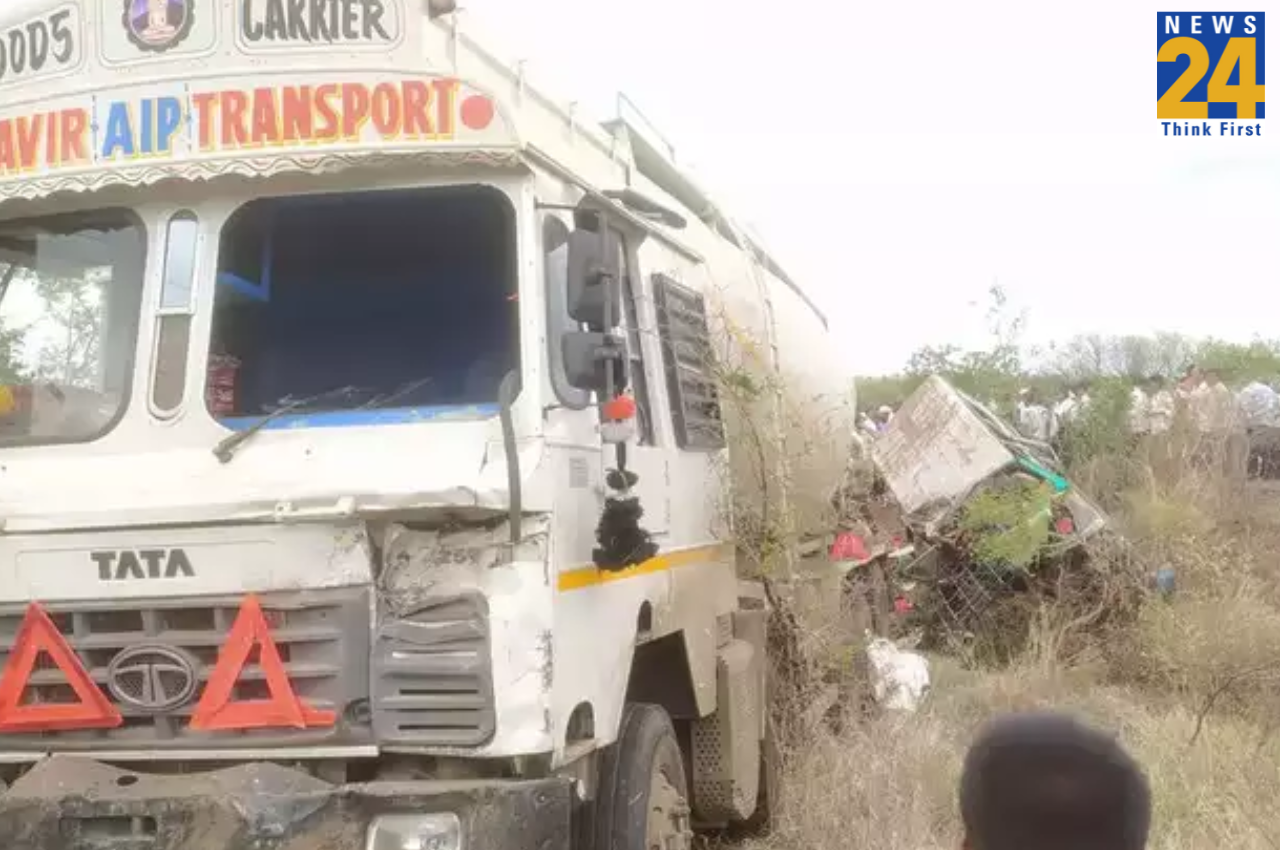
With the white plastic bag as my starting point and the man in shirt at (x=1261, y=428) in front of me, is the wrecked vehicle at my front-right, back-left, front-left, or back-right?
front-left

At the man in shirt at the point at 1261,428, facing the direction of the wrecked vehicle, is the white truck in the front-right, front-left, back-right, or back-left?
front-left

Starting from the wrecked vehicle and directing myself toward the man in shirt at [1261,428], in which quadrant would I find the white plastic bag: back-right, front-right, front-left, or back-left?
back-right
